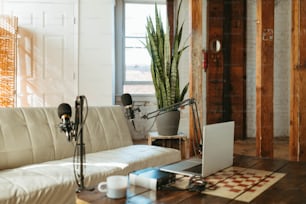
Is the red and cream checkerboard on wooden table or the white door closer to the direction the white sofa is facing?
the red and cream checkerboard on wooden table

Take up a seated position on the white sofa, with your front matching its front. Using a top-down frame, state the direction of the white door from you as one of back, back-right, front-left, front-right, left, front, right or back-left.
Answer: back-left

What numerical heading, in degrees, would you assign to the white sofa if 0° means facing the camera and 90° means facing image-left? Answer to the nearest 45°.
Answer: approximately 315°

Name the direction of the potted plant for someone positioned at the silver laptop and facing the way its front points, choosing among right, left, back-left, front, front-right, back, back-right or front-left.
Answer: front-right

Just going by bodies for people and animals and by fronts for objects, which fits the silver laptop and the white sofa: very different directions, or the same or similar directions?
very different directions

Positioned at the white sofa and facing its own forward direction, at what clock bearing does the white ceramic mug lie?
The white ceramic mug is roughly at 1 o'clock from the white sofa.

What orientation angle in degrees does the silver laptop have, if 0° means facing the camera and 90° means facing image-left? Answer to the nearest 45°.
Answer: approximately 135°
